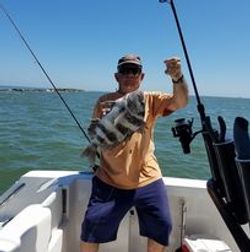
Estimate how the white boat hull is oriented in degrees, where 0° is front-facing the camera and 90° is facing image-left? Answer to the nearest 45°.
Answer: approximately 0°

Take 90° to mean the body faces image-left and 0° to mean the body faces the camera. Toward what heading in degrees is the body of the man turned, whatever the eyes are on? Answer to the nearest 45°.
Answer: approximately 0°
